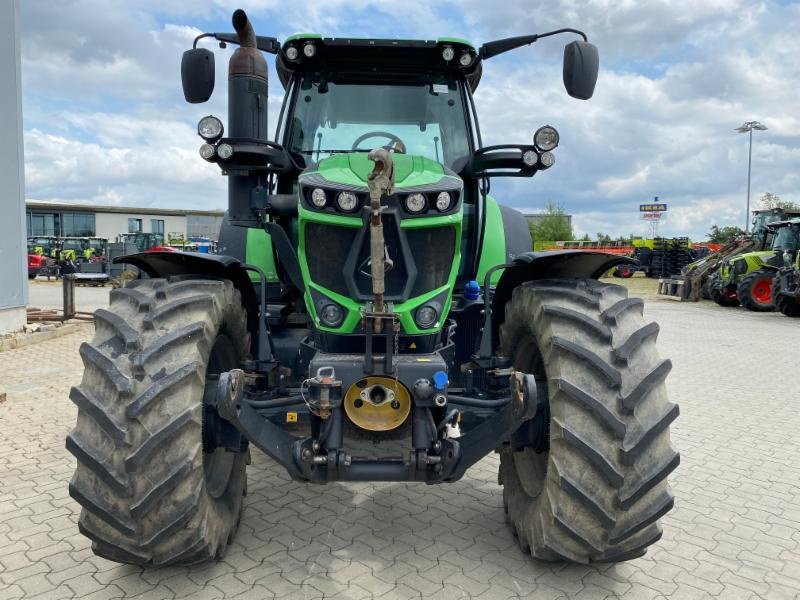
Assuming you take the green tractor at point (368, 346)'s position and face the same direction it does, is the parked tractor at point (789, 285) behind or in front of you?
behind

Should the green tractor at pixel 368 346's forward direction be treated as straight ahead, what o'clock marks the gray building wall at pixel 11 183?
The gray building wall is roughly at 5 o'clock from the green tractor.

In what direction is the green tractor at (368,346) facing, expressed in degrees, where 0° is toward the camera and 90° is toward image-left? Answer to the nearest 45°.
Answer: approximately 0°

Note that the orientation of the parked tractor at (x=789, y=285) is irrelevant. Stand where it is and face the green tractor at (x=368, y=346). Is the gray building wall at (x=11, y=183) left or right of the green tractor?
right

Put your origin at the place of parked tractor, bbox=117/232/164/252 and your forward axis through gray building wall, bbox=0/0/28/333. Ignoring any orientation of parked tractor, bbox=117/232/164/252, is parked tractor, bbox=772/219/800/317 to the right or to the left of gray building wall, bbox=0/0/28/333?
left

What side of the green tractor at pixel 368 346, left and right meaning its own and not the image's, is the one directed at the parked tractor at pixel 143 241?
back

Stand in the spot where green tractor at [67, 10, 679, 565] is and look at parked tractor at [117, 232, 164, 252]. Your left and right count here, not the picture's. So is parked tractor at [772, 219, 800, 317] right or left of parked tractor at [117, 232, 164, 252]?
right
